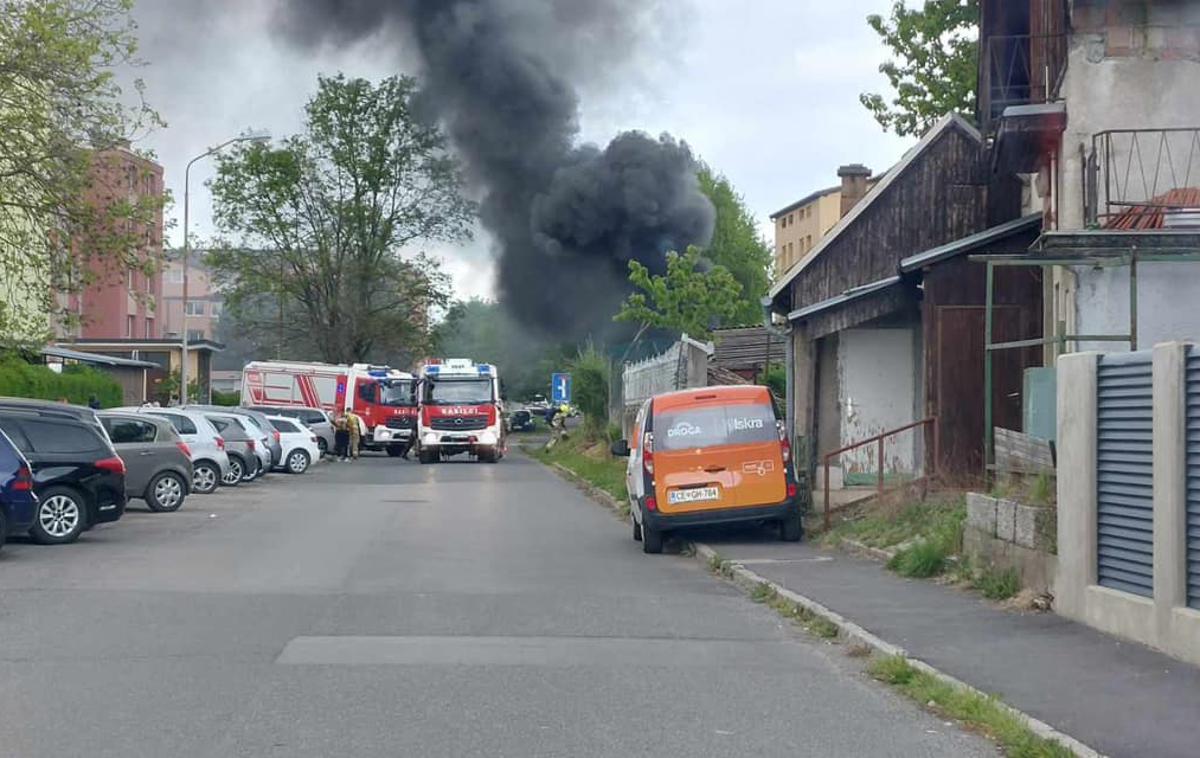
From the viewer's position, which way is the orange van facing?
facing away from the viewer

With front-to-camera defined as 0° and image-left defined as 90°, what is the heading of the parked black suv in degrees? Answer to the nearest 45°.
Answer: approximately 90°

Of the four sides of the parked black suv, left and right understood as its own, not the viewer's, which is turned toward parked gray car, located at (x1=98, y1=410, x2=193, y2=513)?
right

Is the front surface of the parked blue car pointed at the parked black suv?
no

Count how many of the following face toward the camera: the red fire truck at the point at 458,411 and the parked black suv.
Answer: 1

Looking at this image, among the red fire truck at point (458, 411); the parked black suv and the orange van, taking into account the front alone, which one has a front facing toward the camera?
the red fire truck

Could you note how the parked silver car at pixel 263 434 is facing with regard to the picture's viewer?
facing to the left of the viewer

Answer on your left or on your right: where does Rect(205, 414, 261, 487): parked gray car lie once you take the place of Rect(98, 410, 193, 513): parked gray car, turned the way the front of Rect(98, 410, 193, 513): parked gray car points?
on your right

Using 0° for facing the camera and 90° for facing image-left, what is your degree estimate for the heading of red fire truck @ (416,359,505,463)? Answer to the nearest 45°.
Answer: approximately 0°

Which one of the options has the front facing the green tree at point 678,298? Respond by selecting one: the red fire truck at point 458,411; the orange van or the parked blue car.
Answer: the orange van

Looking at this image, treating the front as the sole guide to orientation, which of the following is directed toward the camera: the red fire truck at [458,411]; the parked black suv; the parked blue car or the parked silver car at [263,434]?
the red fire truck

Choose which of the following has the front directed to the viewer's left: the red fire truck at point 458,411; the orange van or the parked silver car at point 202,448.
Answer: the parked silver car

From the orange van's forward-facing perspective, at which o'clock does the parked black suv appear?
The parked black suv is roughly at 9 o'clock from the orange van.

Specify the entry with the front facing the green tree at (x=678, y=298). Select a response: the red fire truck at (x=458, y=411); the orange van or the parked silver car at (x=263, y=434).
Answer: the orange van

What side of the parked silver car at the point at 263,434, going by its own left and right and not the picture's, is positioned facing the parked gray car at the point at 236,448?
left

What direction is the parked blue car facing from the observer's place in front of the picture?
facing to the left of the viewer
